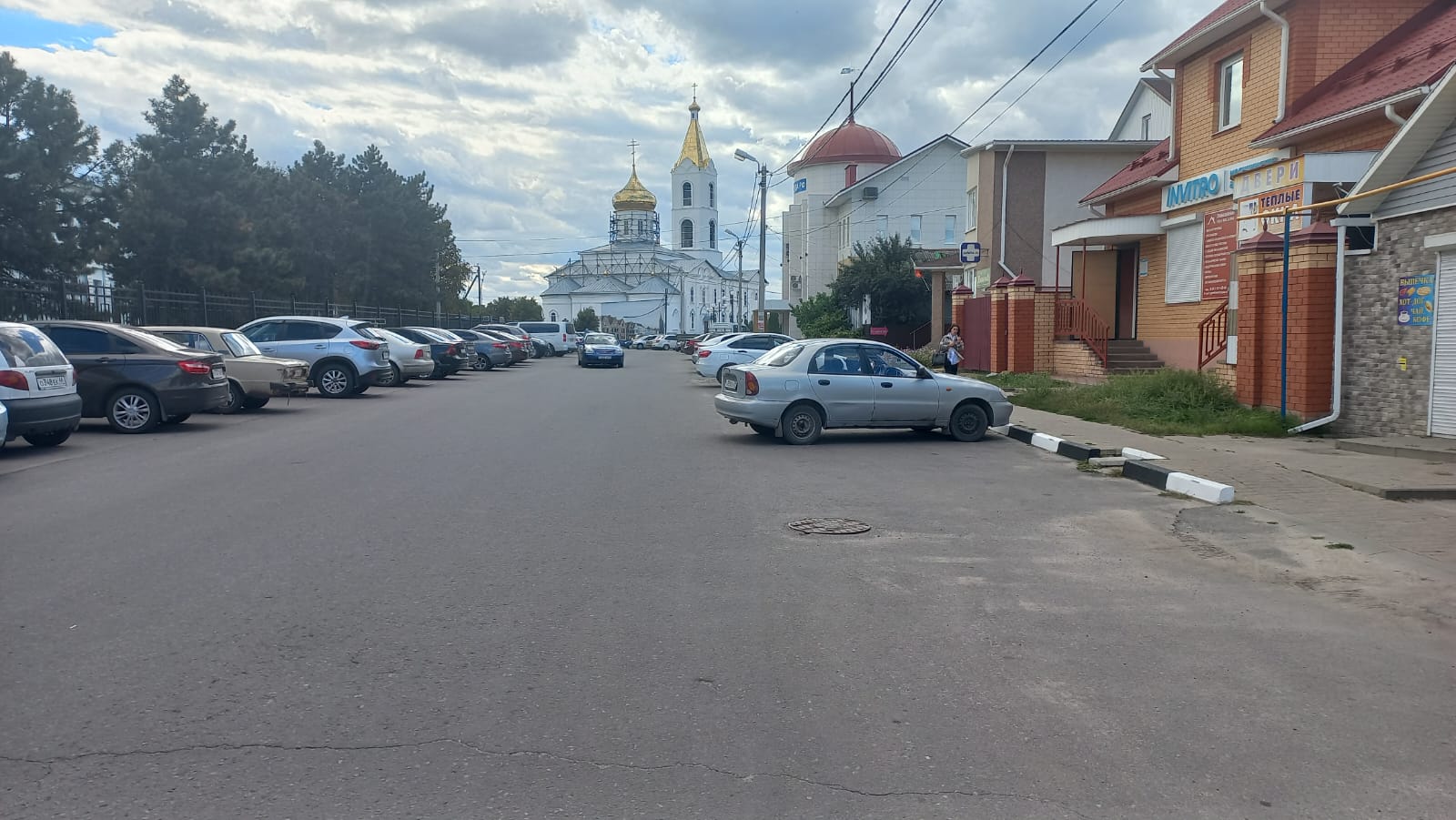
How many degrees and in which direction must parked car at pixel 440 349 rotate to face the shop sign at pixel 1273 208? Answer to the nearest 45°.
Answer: approximately 180°

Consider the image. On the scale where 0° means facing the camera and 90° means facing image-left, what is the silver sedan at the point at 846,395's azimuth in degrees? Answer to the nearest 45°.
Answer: approximately 225°

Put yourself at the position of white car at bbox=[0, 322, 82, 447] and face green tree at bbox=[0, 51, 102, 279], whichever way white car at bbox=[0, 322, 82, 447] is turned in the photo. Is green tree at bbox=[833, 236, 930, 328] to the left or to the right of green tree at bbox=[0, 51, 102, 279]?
right

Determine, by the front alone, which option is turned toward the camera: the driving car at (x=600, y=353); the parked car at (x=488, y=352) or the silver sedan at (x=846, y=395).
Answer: the driving car at (x=600, y=353)

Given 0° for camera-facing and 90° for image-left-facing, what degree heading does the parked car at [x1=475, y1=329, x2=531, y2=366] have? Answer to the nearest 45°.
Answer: approximately 135°

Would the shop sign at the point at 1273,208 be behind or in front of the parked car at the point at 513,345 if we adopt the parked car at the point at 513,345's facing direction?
behind

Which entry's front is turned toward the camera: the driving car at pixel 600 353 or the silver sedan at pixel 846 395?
the driving car

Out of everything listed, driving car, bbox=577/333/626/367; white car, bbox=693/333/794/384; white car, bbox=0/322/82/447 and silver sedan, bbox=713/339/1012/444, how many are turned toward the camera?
1

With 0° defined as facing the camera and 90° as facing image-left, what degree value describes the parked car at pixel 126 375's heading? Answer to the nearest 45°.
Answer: approximately 135°

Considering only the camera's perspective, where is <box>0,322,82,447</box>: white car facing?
facing away from the viewer and to the left of the viewer

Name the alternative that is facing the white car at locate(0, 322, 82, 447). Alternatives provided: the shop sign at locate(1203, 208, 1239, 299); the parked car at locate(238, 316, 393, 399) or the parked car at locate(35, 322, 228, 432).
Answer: the shop sign

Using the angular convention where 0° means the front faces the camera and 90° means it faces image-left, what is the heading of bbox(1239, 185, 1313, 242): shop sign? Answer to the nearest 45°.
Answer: approximately 45°

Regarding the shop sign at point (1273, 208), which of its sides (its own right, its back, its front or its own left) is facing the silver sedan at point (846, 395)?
front

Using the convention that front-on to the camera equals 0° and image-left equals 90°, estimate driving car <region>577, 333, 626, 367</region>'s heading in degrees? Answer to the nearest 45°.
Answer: approximately 0°

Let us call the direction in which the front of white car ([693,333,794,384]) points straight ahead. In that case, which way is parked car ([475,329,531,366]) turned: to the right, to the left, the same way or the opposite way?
to the left

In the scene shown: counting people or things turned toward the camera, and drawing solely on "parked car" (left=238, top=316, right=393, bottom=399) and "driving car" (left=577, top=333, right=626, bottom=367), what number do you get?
1

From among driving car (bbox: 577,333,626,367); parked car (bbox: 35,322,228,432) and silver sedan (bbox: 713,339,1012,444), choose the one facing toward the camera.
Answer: driving car (bbox: 577,333,626,367)
